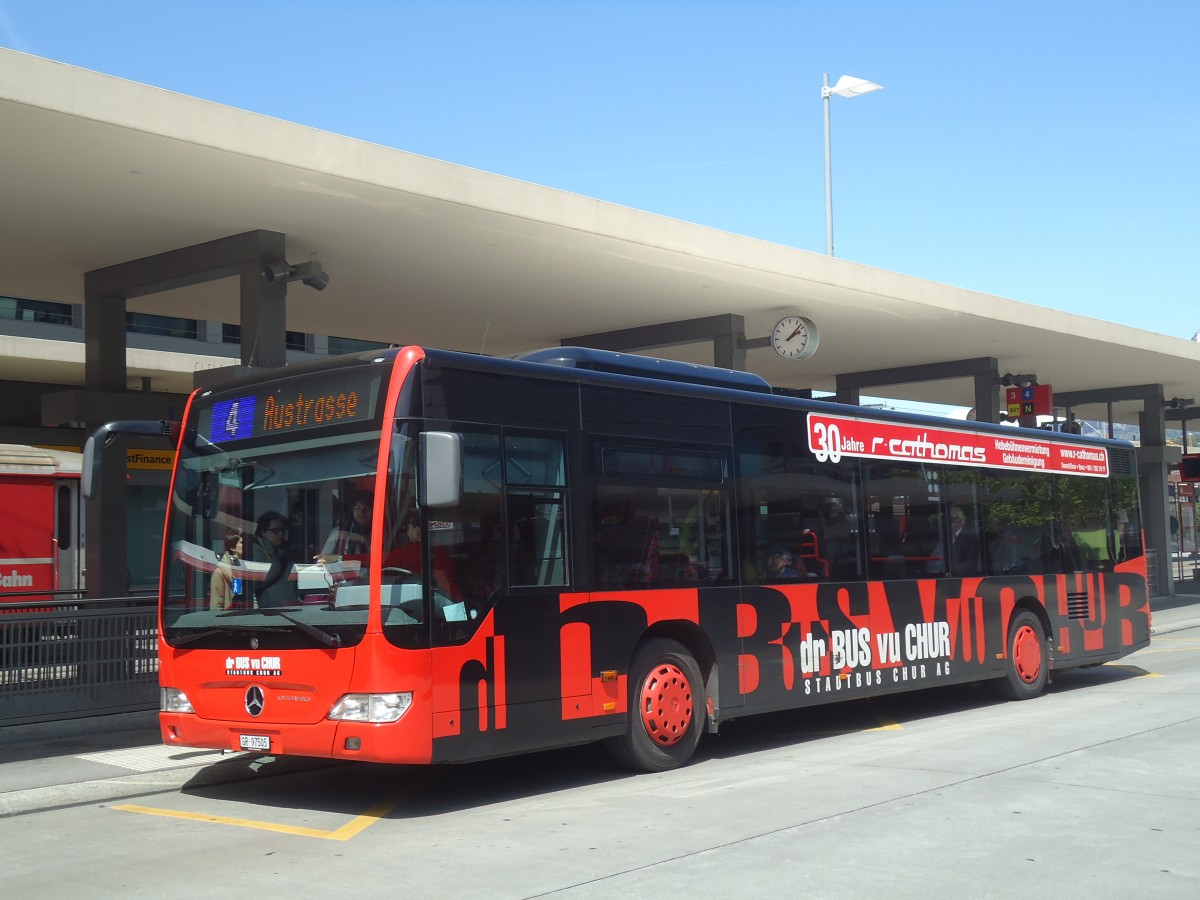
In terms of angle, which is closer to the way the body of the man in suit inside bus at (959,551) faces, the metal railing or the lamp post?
the metal railing

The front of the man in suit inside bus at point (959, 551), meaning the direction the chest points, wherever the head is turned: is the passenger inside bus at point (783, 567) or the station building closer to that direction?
the passenger inside bus

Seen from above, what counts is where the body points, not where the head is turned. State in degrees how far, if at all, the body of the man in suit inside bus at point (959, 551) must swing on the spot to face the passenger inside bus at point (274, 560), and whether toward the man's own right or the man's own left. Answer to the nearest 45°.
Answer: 0° — they already face them

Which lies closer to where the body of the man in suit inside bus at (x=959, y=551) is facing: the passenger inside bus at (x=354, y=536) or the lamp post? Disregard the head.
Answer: the passenger inside bus

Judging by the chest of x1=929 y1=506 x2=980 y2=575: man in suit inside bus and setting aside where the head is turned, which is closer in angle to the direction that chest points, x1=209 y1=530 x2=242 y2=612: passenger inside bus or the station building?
the passenger inside bus

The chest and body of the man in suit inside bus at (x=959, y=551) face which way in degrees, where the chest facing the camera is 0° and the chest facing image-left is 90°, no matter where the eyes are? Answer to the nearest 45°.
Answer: approximately 45°

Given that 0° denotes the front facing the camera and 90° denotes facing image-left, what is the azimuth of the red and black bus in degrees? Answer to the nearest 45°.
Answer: approximately 45°
